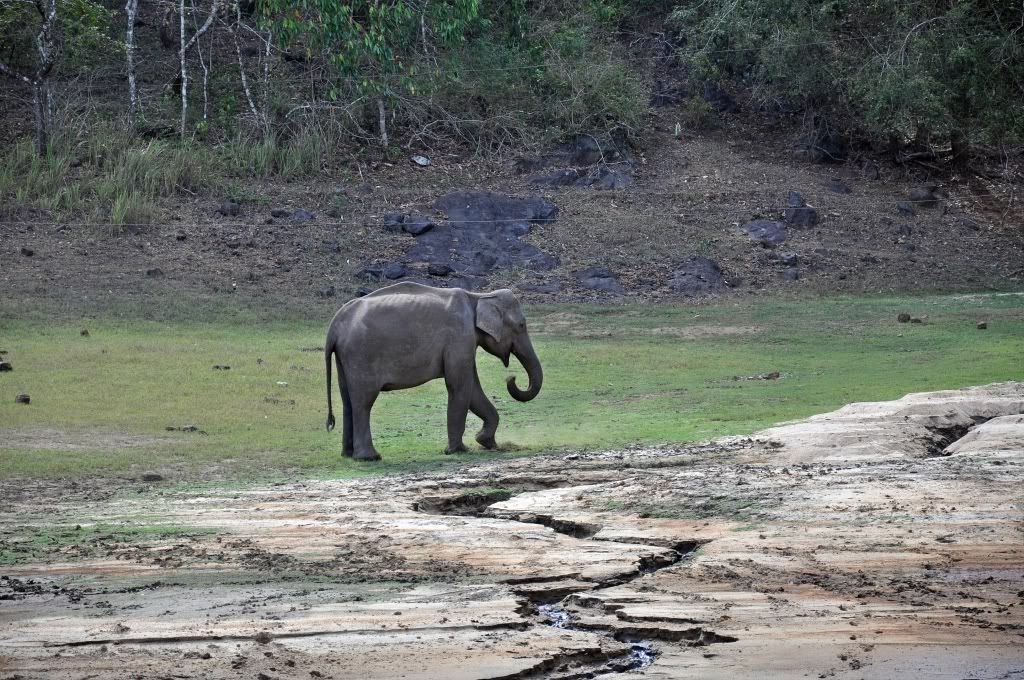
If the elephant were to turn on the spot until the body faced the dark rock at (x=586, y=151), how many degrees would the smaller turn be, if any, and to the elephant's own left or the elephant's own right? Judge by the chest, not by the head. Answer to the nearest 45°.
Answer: approximately 90° to the elephant's own left

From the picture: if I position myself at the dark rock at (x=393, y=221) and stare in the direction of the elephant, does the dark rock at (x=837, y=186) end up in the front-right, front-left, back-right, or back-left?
back-left

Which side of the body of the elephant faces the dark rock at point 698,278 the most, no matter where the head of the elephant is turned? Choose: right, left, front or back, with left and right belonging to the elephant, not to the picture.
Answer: left

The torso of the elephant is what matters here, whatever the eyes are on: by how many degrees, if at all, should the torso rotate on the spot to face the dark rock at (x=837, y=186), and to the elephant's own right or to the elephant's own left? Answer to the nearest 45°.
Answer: approximately 45° to the elephant's own left

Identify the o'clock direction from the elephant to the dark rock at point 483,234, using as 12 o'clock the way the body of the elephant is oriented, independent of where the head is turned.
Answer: The dark rock is roughly at 9 o'clock from the elephant.

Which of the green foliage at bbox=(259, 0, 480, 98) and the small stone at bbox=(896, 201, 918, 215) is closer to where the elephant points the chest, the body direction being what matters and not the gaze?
the small stone

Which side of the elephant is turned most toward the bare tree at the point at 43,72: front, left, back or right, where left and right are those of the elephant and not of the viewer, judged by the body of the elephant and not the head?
left

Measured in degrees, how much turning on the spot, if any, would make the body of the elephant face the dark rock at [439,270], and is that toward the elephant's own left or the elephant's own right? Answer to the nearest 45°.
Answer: approximately 90° to the elephant's own left

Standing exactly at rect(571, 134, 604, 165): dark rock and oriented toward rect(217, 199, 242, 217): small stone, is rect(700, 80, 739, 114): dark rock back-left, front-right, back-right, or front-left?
back-right

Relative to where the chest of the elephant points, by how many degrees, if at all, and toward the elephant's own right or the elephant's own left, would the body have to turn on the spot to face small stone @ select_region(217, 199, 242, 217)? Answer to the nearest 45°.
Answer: approximately 90° to the elephant's own left

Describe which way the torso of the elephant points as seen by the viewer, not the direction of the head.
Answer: to the viewer's right

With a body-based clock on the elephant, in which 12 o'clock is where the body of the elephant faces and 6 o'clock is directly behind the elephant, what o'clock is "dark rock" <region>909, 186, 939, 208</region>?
The dark rock is roughly at 10 o'clock from the elephant.

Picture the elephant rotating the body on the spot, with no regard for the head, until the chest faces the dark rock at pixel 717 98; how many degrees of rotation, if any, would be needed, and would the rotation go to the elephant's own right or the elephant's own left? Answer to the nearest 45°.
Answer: approximately 90° to the elephant's own left
